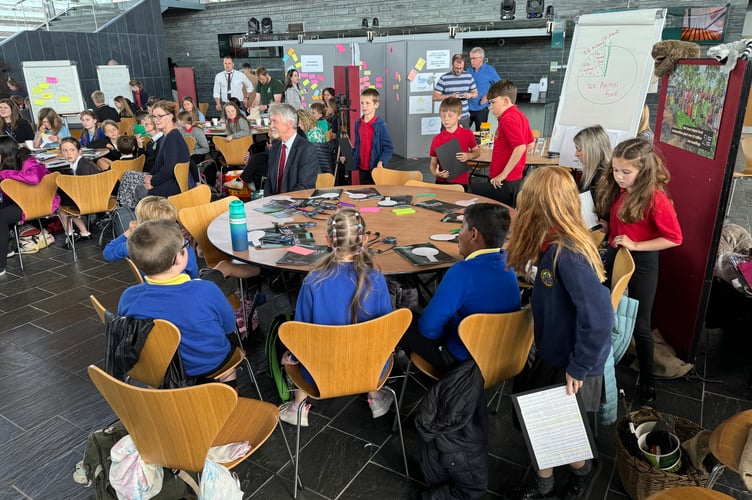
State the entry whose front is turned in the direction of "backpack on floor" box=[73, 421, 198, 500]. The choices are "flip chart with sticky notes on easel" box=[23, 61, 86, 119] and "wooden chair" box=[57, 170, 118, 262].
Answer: the flip chart with sticky notes on easel

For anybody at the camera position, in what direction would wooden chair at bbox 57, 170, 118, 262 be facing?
facing away from the viewer and to the left of the viewer

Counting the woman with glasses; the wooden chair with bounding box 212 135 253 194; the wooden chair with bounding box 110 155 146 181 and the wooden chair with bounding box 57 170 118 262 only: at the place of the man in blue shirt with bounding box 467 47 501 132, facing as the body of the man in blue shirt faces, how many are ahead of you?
4

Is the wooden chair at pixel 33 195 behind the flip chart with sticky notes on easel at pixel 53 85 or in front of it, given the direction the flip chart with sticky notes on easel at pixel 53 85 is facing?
in front

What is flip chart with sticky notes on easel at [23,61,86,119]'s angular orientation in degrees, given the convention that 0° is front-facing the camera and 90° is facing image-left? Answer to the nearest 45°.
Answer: approximately 0°

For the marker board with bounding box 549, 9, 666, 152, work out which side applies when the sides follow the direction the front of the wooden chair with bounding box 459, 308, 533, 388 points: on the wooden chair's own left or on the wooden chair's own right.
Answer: on the wooden chair's own right

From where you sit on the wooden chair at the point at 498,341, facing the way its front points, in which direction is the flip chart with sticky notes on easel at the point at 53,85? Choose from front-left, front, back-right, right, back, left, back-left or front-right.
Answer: front

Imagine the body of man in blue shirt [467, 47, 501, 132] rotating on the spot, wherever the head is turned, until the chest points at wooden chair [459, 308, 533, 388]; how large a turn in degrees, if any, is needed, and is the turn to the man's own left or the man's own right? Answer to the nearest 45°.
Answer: approximately 45° to the man's own left

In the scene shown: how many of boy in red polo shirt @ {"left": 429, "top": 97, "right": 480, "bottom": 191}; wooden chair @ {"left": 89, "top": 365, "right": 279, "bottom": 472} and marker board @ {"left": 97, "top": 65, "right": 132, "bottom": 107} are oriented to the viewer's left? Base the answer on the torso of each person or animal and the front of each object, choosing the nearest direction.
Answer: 0

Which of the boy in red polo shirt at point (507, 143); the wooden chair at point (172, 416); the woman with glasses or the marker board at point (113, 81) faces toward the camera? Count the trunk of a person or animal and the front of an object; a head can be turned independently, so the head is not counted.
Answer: the marker board

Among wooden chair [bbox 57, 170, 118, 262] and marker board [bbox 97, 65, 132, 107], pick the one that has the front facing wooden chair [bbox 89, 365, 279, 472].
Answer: the marker board

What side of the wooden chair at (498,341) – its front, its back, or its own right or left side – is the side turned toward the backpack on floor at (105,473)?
left

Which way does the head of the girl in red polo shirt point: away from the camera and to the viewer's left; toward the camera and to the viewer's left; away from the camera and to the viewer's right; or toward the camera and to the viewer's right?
toward the camera and to the viewer's left

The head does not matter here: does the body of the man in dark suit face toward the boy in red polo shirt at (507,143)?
no

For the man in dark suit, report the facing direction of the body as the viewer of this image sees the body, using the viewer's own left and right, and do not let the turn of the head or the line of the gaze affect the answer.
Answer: facing the viewer and to the left of the viewer

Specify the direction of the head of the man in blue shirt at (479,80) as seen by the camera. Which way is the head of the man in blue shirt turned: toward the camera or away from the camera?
toward the camera

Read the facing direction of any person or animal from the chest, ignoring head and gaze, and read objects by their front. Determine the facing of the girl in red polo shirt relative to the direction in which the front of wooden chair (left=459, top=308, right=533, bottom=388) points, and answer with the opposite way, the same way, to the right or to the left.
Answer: to the left
